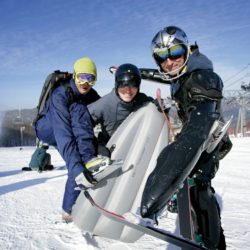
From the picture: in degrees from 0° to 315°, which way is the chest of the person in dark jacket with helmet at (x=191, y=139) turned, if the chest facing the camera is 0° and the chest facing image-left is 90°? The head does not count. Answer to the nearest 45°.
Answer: approximately 45°

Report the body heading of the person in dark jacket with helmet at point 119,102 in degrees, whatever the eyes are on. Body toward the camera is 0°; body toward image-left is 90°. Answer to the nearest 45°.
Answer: approximately 0°

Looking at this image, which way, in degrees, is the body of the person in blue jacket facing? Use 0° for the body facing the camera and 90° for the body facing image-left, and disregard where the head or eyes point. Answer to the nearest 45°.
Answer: approximately 315°

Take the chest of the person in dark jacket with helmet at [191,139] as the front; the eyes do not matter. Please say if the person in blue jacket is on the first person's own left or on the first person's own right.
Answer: on the first person's own right

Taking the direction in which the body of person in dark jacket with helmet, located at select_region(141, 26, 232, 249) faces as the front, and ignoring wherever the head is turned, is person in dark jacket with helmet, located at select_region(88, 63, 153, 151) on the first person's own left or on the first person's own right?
on the first person's own right
